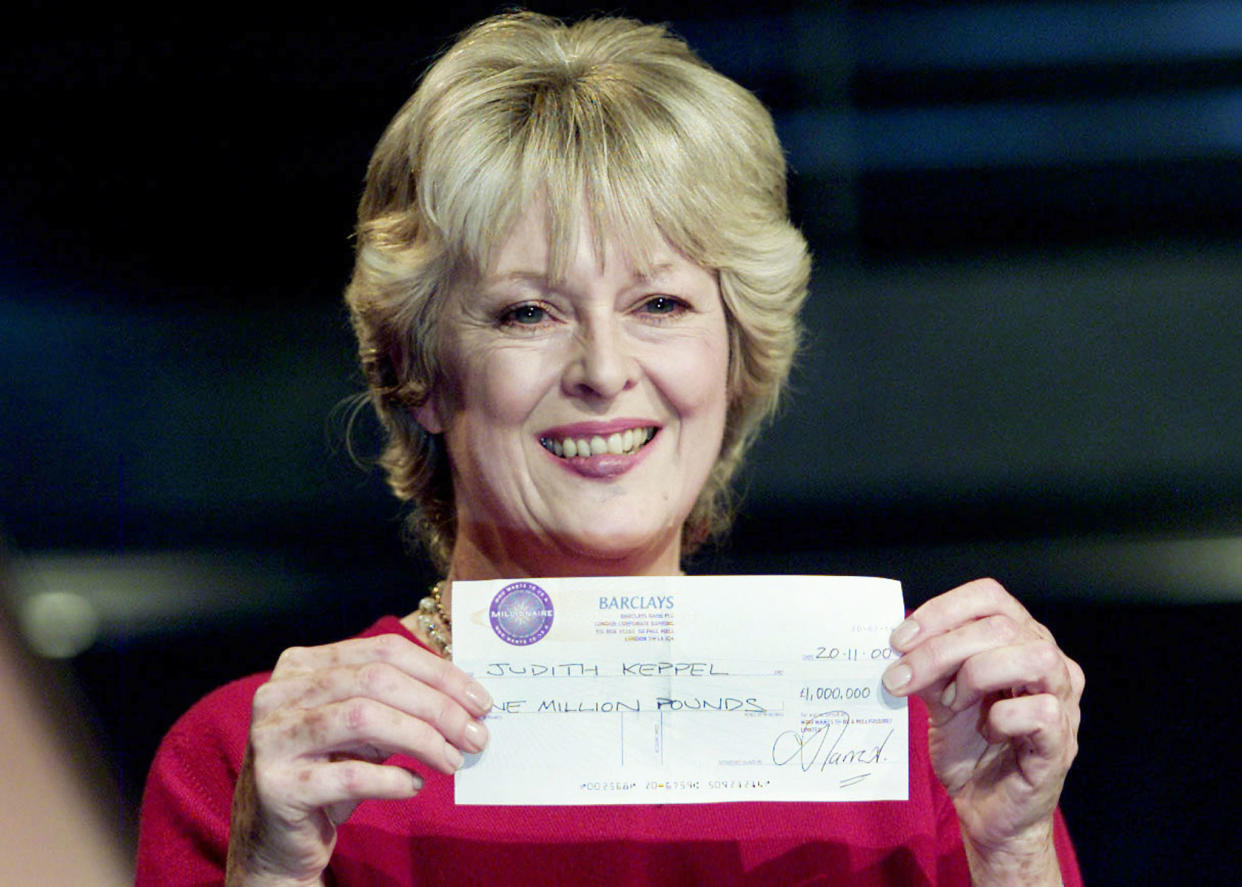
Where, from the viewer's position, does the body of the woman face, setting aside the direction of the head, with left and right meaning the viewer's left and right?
facing the viewer

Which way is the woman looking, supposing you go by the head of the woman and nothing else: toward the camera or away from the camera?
toward the camera
